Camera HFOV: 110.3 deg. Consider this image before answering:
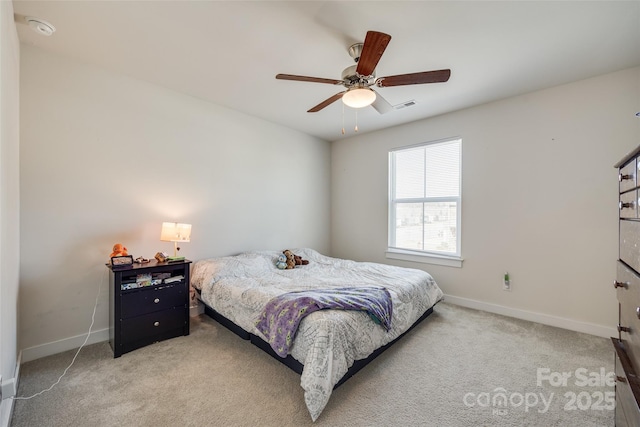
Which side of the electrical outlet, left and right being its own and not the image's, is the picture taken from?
front

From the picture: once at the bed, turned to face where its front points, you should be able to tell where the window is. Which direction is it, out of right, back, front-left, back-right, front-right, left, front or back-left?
left

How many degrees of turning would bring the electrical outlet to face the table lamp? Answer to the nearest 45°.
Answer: approximately 45° to its right

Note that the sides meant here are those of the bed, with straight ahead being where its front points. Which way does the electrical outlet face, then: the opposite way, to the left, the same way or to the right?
to the right

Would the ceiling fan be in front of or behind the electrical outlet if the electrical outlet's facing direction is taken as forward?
in front

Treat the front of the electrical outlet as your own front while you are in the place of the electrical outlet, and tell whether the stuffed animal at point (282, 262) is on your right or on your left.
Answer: on your right

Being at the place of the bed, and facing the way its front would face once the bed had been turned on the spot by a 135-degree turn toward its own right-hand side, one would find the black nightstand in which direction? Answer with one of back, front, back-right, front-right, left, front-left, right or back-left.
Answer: front

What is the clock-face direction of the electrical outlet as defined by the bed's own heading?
The electrical outlet is roughly at 10 o'clock from the bed.

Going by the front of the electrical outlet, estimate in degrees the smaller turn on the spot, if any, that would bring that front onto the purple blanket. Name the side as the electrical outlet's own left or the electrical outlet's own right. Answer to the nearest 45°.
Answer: approximately 45° to the electrical outlet's own right

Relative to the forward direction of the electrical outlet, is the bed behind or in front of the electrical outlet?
in front

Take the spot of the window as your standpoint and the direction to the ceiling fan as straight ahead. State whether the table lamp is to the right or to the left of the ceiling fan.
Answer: right

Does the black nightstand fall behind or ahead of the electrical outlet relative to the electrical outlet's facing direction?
ahead

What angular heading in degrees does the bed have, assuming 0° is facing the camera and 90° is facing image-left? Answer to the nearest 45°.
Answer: approximately 315°
